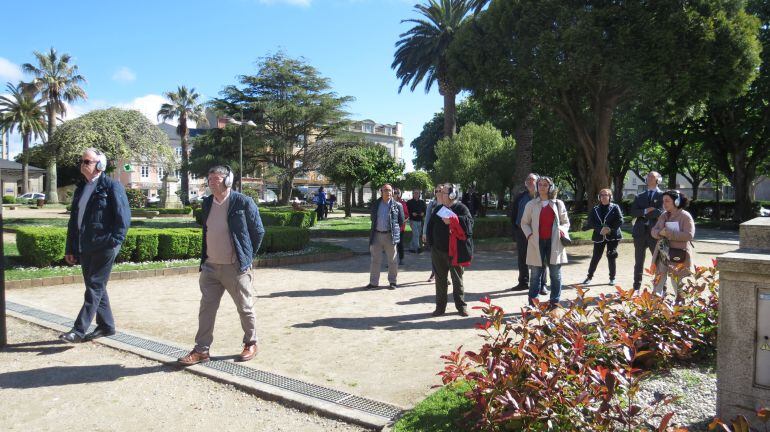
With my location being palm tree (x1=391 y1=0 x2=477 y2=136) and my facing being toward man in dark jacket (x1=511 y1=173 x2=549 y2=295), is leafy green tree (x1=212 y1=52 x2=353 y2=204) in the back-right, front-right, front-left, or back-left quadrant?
back-right

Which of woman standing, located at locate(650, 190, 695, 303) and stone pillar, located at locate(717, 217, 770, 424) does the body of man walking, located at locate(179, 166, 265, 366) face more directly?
the stone pillar

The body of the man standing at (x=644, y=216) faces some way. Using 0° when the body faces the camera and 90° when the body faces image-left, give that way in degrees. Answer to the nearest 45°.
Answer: approximately 45°

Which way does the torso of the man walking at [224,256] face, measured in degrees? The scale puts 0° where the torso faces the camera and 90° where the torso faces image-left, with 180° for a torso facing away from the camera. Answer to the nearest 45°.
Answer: approximately 45°

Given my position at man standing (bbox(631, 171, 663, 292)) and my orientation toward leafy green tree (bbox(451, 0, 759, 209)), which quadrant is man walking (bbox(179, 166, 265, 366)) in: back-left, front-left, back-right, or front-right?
back-left

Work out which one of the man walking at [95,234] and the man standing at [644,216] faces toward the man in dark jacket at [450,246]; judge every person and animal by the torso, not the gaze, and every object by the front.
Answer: the man standing at [644,216]

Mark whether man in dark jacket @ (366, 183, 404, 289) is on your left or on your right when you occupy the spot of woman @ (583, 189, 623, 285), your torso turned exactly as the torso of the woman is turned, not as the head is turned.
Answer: on your right
